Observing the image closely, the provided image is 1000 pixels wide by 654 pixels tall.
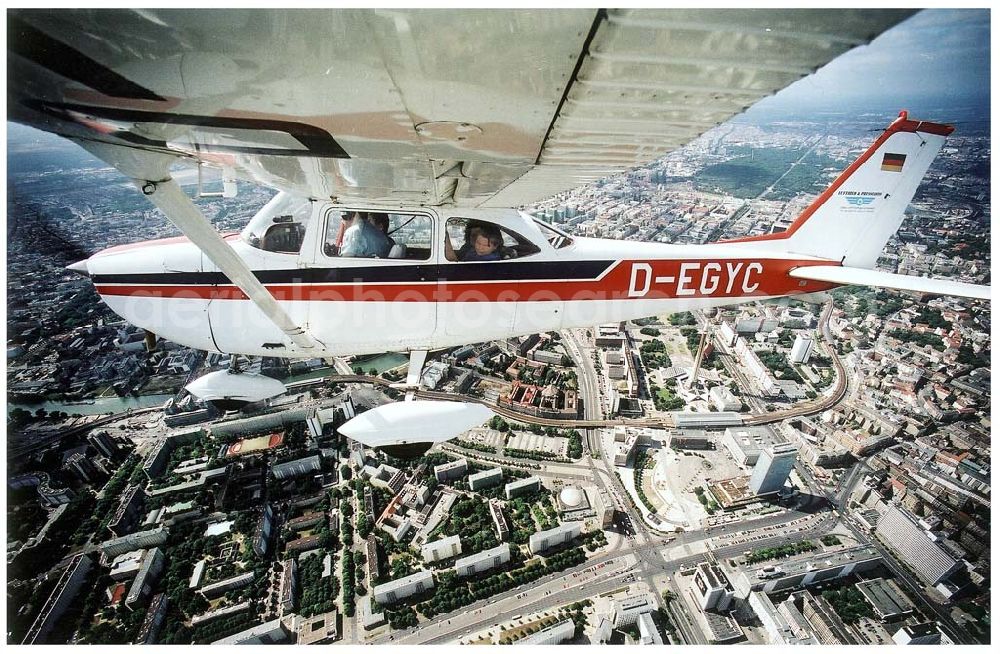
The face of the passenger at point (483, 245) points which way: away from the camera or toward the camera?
toward the camera

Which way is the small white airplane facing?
to the viewer's left
